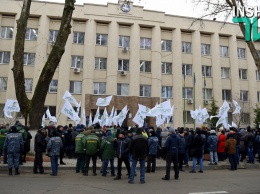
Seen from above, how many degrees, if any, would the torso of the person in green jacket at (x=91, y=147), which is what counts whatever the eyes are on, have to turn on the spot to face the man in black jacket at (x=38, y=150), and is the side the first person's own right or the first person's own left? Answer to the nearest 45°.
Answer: approximately 90° to the first person's own left

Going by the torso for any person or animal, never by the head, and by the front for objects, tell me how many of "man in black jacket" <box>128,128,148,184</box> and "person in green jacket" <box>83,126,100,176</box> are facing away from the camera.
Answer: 2

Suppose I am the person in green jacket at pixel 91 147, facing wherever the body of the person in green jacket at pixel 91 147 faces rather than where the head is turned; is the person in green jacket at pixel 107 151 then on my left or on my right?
on my right

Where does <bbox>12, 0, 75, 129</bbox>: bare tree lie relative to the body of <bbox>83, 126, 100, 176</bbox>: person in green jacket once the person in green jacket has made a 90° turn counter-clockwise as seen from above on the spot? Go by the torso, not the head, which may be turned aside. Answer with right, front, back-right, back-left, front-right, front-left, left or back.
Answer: front-right

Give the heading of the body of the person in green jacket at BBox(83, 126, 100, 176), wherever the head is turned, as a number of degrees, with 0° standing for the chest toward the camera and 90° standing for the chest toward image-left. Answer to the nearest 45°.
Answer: approximately 180°

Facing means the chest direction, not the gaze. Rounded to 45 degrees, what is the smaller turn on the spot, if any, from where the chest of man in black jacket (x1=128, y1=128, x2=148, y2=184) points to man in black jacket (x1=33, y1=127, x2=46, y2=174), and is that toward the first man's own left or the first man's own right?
approximately 90° to the first man's own left

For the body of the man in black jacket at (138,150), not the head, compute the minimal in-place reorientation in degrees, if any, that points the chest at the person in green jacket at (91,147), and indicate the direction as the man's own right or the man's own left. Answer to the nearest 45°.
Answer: approximately 45° to the man's own left

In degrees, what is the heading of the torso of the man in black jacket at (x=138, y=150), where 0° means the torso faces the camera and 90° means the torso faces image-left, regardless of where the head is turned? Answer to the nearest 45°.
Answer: approximately 180°

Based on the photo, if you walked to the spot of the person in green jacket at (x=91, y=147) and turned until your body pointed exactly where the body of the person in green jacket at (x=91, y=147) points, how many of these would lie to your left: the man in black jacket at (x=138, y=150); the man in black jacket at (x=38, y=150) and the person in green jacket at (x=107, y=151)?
1

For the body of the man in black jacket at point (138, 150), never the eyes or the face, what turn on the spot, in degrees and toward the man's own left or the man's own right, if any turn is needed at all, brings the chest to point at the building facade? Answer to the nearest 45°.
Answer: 0° — they already face it
